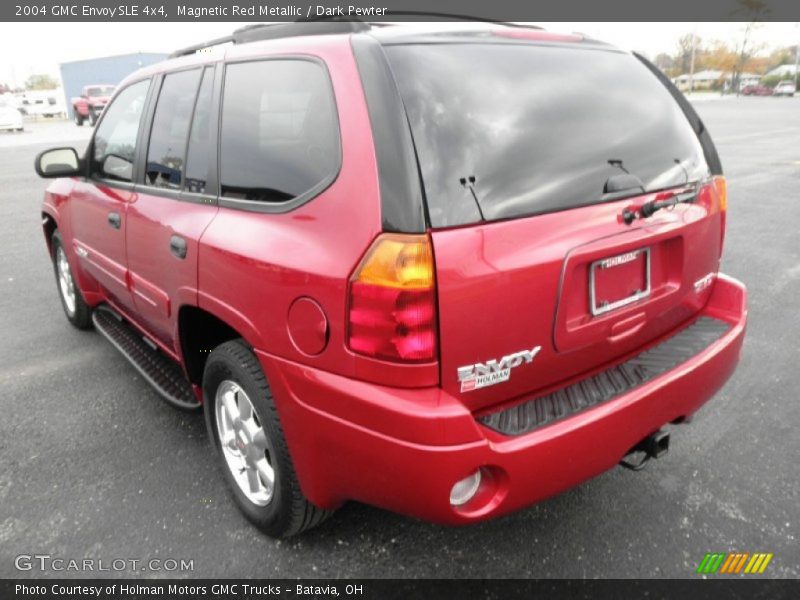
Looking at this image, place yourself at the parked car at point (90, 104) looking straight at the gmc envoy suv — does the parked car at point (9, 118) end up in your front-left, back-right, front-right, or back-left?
front-right

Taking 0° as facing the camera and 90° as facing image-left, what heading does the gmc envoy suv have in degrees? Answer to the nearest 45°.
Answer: approximately 135°

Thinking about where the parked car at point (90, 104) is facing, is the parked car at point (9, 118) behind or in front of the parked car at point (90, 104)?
in front

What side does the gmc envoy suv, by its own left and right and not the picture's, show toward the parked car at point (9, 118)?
front

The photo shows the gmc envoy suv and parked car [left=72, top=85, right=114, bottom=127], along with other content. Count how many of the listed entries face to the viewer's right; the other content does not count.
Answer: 0

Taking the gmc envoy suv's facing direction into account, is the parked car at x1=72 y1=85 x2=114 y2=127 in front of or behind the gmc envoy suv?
in front
